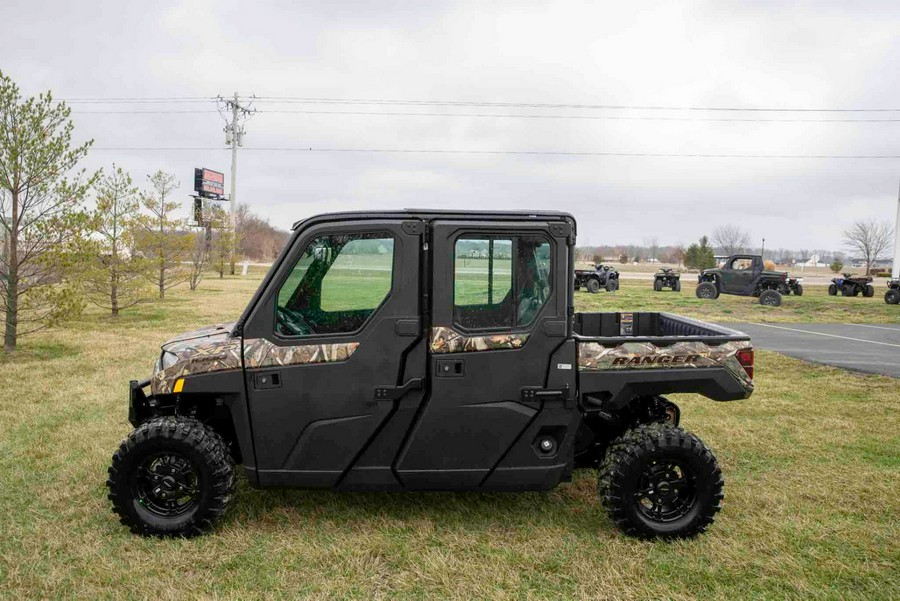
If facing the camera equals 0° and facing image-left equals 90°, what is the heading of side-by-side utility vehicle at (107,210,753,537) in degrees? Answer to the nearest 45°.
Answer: approximately 90°

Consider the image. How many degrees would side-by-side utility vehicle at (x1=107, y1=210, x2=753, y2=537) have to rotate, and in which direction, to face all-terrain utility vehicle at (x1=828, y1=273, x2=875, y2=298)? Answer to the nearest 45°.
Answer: approximately 135° to its right

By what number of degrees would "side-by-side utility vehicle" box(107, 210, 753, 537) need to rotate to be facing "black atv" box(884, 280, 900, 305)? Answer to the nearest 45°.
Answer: approximately 135° to its right

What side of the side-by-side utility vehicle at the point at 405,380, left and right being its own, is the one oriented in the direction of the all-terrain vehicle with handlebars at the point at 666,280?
right

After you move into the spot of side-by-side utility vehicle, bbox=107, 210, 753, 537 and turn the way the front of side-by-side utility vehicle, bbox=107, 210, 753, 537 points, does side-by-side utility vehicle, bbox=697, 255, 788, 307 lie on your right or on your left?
on your right
